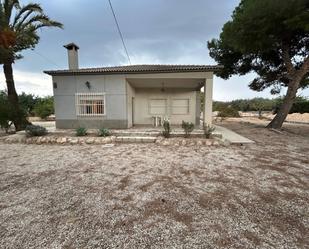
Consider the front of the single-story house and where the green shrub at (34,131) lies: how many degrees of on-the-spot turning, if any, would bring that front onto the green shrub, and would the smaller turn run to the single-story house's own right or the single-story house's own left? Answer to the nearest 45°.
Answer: approximately 45° to the single-story house's own right

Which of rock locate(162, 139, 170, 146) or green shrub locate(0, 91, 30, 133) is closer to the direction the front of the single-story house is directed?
the rock

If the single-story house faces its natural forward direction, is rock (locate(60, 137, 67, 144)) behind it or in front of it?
in front

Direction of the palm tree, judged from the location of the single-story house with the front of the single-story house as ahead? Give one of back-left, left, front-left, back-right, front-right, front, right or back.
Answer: right

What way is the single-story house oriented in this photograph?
toward the camera

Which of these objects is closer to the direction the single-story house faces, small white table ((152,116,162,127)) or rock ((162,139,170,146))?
the rock

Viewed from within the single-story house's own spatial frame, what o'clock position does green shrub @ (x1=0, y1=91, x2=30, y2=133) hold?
The green shrub is roughly at 3 o'clock from the single-story house.

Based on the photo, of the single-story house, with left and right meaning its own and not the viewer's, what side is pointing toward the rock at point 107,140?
front

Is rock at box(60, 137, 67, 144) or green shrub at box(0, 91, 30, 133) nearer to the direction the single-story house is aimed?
the rock
